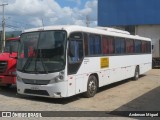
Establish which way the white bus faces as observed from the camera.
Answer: facing the viewer and to the left of the viewer

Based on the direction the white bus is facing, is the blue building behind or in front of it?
behind
